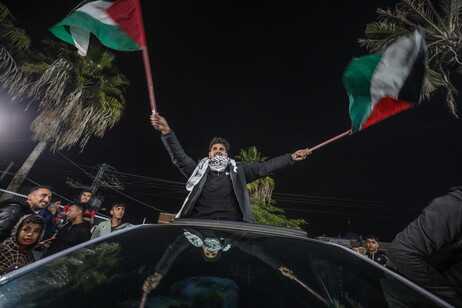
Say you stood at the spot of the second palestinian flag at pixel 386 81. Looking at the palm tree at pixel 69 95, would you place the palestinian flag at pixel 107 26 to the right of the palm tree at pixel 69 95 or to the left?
left

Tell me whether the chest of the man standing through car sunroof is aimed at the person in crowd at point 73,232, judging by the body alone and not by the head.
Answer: no

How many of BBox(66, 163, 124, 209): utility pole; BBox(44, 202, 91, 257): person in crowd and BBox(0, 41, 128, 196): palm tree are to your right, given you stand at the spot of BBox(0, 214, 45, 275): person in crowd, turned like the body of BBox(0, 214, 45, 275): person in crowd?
0

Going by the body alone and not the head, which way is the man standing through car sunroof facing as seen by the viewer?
toward the camera

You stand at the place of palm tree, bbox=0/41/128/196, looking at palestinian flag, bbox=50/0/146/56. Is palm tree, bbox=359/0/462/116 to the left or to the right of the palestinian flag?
left

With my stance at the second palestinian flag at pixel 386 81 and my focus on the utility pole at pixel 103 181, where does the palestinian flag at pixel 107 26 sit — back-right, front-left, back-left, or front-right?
front-left

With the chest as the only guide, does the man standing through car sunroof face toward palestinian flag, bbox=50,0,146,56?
no

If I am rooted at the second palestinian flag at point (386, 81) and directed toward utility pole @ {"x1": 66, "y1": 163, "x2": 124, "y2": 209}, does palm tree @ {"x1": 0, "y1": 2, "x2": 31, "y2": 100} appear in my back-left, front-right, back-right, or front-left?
front-left

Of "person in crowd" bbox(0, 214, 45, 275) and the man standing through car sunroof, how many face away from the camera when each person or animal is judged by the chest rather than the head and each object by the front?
0

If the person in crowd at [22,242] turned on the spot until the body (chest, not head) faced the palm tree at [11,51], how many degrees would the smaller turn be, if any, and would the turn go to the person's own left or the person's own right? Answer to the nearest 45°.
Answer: approximately 135° to the person's own left

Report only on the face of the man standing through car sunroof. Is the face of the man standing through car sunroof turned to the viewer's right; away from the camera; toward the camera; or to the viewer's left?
toward the camera

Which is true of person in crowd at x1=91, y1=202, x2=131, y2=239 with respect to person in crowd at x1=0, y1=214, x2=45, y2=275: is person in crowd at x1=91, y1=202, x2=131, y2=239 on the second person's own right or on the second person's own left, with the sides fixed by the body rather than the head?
on the second person's own left

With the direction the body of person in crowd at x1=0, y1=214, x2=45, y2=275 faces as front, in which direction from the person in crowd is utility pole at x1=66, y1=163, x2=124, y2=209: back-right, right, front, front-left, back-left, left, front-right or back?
back-left
